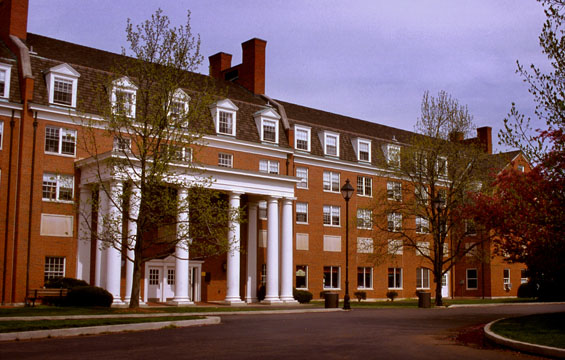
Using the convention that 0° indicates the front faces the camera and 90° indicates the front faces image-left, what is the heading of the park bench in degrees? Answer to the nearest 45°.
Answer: approximately 315°

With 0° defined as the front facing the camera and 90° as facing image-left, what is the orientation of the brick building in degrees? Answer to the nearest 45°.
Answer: approximately 315°

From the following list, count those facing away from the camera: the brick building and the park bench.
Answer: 0
